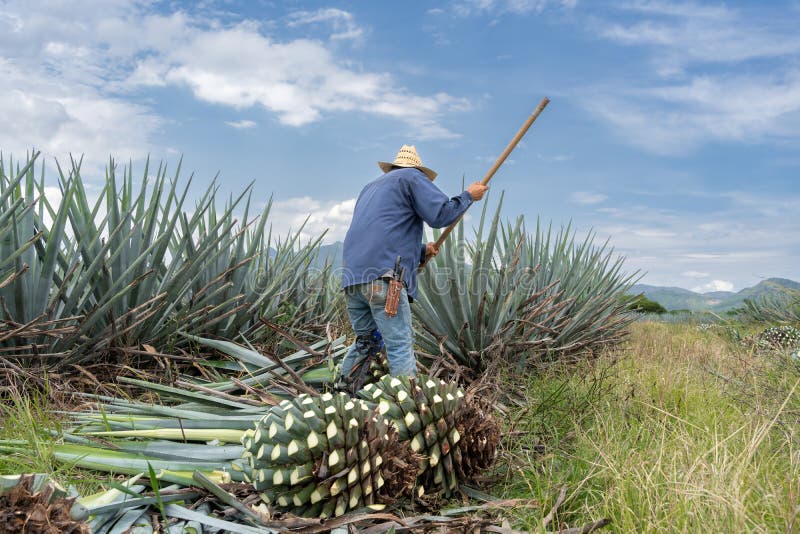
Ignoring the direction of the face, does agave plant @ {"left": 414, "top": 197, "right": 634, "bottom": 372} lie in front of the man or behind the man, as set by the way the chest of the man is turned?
in front

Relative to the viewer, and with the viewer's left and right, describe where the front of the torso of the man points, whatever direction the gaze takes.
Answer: facing away from the viewer and to the right of the viewer

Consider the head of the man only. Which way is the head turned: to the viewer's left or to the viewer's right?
to the viewer's right
